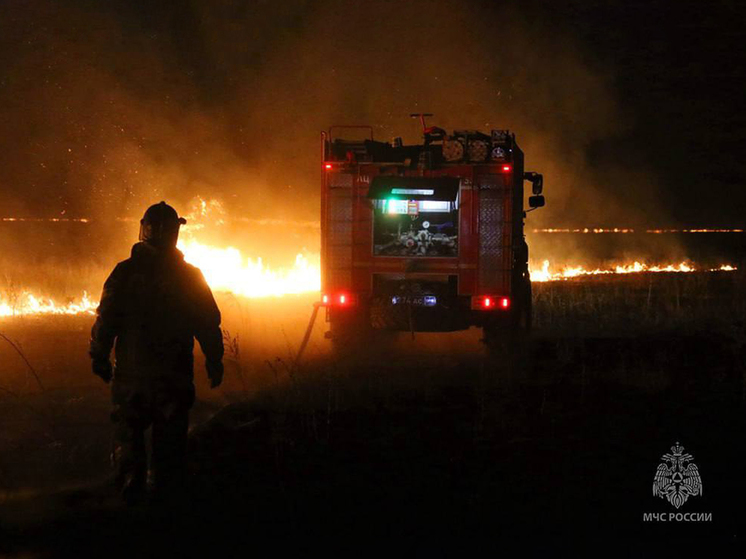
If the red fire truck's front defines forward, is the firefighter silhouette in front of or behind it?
behind

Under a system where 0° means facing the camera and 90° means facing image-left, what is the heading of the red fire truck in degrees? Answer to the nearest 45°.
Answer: approximately 180°
